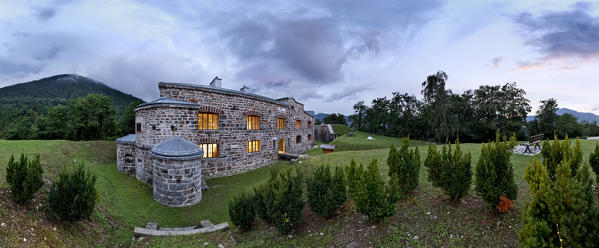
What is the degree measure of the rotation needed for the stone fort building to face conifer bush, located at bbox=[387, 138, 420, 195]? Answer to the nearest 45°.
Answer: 0° — it already faces it

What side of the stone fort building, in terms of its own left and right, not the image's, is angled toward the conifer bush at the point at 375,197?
front

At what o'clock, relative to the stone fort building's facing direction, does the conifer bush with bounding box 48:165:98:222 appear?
The conifer bush is roughly at 2 o'clock from the stone fort building.

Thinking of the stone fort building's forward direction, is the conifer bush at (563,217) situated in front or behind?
in front

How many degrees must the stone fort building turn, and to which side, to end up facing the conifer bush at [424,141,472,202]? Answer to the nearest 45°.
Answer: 0° — it already faces it

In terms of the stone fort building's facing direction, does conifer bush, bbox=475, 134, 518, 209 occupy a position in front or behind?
in front

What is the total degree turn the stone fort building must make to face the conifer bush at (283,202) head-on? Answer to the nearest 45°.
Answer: approximately 45° to its right

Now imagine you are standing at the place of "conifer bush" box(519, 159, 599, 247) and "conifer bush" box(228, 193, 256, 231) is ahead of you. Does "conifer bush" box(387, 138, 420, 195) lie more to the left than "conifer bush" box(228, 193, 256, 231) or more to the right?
right

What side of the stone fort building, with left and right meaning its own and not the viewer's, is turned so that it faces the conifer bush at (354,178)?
front

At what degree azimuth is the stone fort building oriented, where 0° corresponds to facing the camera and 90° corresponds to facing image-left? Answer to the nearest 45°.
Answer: approximately 315°
